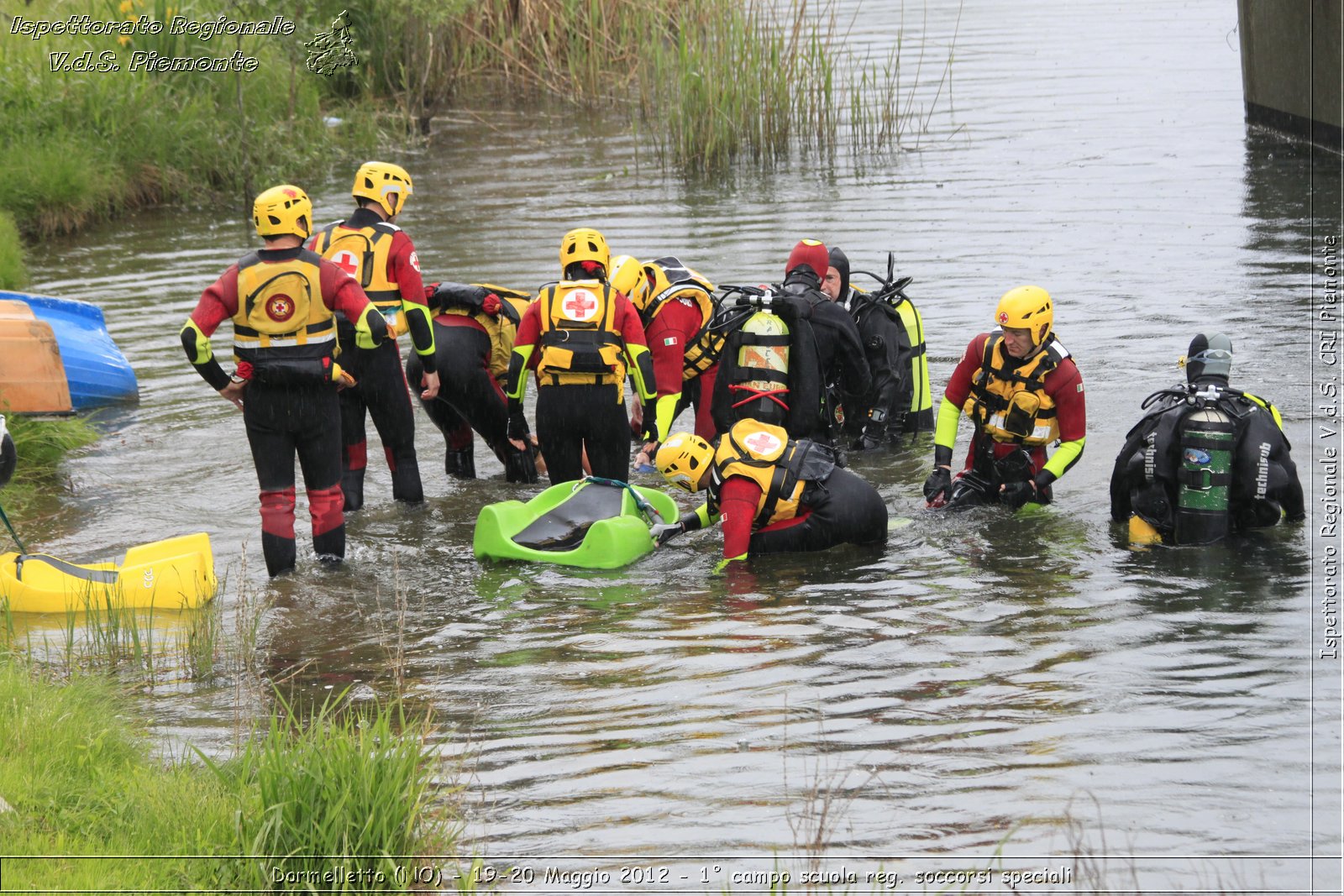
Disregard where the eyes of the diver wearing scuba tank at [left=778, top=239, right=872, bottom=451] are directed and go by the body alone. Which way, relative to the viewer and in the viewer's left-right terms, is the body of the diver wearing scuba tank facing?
facing away from the viewer and to the right of the viewer

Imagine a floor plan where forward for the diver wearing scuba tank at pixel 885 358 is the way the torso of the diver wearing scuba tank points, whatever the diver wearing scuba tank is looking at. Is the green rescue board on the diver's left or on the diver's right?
on the diver's left

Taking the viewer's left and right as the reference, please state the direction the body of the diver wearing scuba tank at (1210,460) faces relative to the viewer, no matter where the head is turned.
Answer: facing away from the viewer

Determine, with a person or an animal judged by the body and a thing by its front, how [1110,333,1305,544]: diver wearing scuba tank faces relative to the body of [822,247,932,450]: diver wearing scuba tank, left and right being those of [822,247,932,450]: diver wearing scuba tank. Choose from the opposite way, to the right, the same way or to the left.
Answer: to the right

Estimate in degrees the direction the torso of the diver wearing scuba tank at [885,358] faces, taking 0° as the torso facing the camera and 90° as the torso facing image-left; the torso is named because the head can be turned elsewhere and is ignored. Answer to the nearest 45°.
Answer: approximately 90°

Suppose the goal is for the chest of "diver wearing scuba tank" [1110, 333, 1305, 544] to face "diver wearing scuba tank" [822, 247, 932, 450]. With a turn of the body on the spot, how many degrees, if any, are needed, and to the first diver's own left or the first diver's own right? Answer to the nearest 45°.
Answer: approximately 45° to the first diver's own left

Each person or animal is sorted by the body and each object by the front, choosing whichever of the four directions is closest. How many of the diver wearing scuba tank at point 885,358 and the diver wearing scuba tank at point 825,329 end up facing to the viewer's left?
1

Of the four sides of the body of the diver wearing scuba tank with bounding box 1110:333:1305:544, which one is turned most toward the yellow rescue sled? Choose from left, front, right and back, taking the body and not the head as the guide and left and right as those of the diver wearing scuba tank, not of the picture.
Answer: left

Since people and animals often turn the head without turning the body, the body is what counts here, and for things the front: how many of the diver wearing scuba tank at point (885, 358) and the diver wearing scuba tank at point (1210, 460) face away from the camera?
1

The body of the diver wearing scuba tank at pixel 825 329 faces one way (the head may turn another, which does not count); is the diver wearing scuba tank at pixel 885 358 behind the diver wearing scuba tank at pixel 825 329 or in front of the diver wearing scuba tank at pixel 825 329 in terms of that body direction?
in front

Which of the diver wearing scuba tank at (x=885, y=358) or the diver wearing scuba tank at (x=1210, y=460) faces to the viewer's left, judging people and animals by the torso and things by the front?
the diver wearing scuba tank at (x=885, y=358)

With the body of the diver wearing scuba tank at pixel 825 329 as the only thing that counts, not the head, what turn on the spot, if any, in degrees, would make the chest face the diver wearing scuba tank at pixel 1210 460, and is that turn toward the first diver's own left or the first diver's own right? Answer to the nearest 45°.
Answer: approximately 90° to the first diver's own right

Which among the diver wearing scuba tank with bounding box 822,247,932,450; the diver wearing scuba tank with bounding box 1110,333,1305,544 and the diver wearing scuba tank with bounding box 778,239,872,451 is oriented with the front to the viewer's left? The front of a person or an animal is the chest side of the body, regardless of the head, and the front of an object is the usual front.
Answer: the diver wearing scuba tank with bounding box 822,247,932,450
